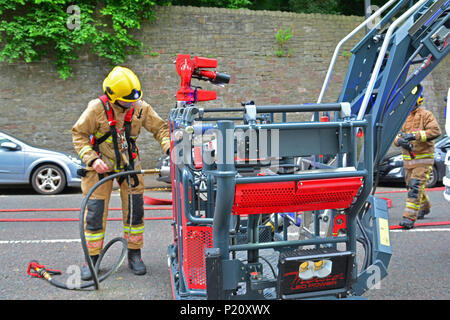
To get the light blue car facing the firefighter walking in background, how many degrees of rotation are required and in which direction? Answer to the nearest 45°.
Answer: approximately 45° to its right

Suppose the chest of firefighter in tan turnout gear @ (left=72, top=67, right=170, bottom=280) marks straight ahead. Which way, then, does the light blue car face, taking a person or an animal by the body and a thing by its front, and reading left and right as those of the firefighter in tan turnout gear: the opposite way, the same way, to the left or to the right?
to the left

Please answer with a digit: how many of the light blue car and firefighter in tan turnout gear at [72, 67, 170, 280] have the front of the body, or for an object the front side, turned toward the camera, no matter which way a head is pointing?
1

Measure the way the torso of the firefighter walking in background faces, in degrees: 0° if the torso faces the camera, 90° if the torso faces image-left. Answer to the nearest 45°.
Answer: approximately 45°

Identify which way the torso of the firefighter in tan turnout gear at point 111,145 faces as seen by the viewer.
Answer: toward the camera

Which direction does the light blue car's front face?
to the viewer's right

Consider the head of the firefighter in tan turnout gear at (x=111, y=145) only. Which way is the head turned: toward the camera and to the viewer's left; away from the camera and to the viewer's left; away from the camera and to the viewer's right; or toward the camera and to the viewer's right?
toward the camera and to the viewer's right

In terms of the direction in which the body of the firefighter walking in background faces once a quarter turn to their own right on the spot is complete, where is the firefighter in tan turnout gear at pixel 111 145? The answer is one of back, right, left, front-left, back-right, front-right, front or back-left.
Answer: left

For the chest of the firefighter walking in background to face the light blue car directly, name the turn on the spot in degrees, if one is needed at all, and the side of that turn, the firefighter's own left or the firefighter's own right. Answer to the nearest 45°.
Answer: approximately 45° to the firefighter's own right

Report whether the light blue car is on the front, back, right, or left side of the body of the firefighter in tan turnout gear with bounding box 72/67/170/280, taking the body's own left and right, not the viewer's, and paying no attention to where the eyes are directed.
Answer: back
